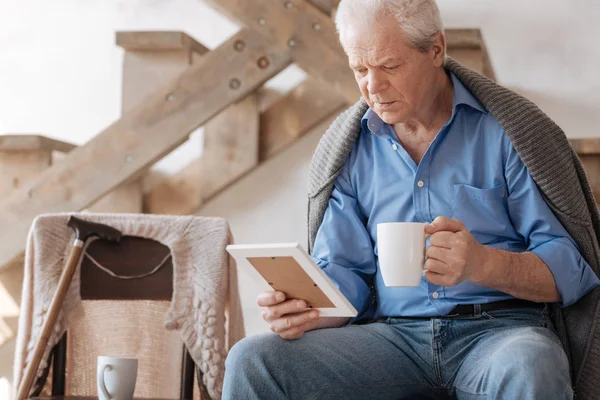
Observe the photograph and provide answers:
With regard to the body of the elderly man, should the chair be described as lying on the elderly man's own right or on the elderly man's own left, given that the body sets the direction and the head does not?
on the elderly man's own right

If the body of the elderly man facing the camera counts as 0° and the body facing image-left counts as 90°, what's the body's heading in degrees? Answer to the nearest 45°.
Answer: approximately 45°

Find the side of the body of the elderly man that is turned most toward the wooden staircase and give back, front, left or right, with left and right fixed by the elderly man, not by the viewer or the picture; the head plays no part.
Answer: right

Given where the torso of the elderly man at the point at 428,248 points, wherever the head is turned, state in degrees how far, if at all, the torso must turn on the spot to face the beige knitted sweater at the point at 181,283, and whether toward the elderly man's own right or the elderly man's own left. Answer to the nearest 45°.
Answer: approximately 90° to the elderly man's own right
